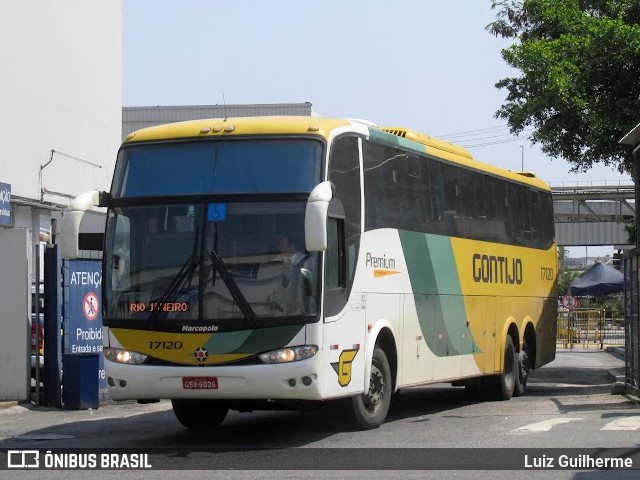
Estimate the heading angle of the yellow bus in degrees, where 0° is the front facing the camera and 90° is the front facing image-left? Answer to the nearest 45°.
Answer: approximately 45°

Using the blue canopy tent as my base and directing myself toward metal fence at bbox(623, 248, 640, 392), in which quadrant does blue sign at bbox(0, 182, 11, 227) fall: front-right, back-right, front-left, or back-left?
front-right

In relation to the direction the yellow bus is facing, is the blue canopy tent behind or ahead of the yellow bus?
behind

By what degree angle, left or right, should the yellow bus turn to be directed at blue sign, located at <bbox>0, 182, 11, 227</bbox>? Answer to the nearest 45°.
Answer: approximately 90° to its right

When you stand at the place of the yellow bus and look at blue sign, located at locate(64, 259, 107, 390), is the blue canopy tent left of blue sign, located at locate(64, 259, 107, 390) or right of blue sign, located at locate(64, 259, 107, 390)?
right

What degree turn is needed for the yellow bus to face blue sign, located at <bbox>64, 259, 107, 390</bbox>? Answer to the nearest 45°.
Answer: approximately 90° to its right

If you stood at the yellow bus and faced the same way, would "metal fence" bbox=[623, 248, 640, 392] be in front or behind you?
behind

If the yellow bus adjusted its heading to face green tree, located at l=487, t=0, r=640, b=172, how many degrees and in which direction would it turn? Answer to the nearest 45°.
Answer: approximately 180°
